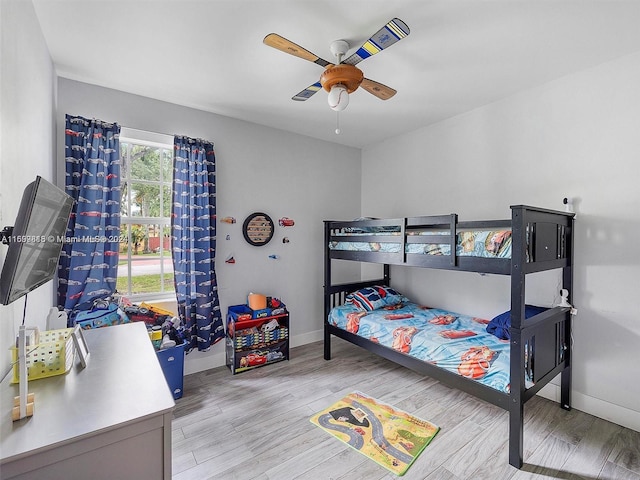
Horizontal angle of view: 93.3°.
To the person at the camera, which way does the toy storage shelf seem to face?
facing the viewer and to the right of the viewer

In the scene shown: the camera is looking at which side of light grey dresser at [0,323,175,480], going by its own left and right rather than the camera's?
right

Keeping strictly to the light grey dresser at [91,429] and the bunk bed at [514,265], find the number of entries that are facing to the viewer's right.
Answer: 1

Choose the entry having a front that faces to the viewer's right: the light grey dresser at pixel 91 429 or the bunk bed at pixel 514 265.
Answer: the light grey dresser

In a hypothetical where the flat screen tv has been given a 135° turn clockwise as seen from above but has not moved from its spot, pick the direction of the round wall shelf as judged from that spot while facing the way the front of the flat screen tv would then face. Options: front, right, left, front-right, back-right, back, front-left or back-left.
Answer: back-right

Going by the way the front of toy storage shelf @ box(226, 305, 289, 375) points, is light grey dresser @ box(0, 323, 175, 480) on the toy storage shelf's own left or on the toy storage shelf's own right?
on the toy storage shelf's own right

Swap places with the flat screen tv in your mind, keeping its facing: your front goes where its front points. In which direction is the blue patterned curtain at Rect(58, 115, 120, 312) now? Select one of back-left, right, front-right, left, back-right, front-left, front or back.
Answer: back-left

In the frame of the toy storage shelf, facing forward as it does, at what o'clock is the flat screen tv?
The flat screen tv is roughly at 2 o'clock from the toy storage shelf.

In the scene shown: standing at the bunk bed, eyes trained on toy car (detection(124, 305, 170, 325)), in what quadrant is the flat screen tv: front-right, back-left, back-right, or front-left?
front-left

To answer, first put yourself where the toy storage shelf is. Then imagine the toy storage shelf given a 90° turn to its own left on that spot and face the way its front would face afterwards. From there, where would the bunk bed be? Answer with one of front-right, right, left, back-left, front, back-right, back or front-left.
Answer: right

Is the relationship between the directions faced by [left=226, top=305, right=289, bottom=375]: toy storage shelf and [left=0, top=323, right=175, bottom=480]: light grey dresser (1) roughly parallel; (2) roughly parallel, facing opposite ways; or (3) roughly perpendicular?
roughly perpendicular

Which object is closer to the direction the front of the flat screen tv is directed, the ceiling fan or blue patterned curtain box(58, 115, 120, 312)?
the ceiling fan

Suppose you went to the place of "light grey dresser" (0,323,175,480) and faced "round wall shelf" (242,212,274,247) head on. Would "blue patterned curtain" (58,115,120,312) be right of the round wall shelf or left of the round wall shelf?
left

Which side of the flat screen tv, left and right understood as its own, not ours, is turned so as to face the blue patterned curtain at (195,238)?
left
